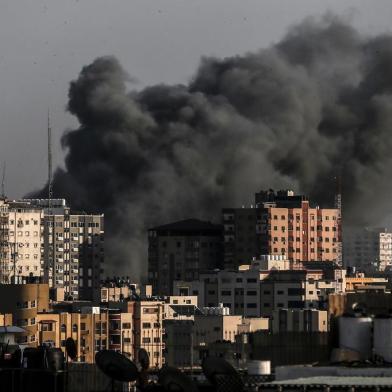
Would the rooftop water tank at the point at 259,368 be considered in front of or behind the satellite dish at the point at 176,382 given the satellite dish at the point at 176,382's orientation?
in front

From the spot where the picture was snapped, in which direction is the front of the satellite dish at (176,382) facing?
facing away from the viewer and to the right of the viewer

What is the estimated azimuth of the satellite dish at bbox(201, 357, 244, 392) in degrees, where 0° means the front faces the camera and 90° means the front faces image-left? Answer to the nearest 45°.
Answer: approximately 225°

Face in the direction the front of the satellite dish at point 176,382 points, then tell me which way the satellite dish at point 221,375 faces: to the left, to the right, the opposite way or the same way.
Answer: the same way

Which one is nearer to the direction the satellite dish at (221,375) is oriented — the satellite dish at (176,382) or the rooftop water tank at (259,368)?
the rooftop water tank

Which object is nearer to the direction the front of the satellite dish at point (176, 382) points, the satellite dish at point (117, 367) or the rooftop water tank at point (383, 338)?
the rooftop water tank

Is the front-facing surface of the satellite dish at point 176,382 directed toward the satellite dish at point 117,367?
no

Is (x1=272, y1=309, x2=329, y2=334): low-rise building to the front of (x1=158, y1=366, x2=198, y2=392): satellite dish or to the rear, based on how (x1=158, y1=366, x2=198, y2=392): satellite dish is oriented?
to the front

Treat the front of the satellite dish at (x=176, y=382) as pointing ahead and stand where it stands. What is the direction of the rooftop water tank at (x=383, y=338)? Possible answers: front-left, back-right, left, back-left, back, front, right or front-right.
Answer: front

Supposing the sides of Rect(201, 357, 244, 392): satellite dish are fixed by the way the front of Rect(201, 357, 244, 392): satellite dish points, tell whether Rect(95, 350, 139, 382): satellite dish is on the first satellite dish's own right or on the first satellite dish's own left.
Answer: on the first satellite dish's own left

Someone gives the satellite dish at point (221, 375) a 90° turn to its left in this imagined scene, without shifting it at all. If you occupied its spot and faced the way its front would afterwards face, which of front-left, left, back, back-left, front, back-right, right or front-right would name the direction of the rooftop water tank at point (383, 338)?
right

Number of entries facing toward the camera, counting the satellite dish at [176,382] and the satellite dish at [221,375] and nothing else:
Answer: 0
